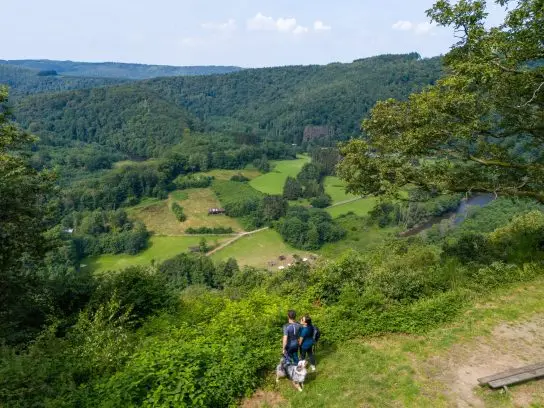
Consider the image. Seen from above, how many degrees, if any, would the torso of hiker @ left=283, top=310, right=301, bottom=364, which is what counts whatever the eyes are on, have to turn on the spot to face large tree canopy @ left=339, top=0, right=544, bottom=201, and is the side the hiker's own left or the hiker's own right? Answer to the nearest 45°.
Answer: approximately 45° to the hiker's own right

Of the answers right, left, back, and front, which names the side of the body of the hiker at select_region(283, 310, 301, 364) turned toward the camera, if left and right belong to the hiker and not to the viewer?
back

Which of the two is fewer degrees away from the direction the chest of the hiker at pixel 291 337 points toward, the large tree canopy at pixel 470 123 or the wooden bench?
the large tree canopy

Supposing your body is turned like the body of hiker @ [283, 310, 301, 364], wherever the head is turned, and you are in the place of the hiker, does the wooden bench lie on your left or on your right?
on your right

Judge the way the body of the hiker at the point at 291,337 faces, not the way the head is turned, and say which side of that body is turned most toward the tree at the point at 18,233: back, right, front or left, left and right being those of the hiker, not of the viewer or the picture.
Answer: left
